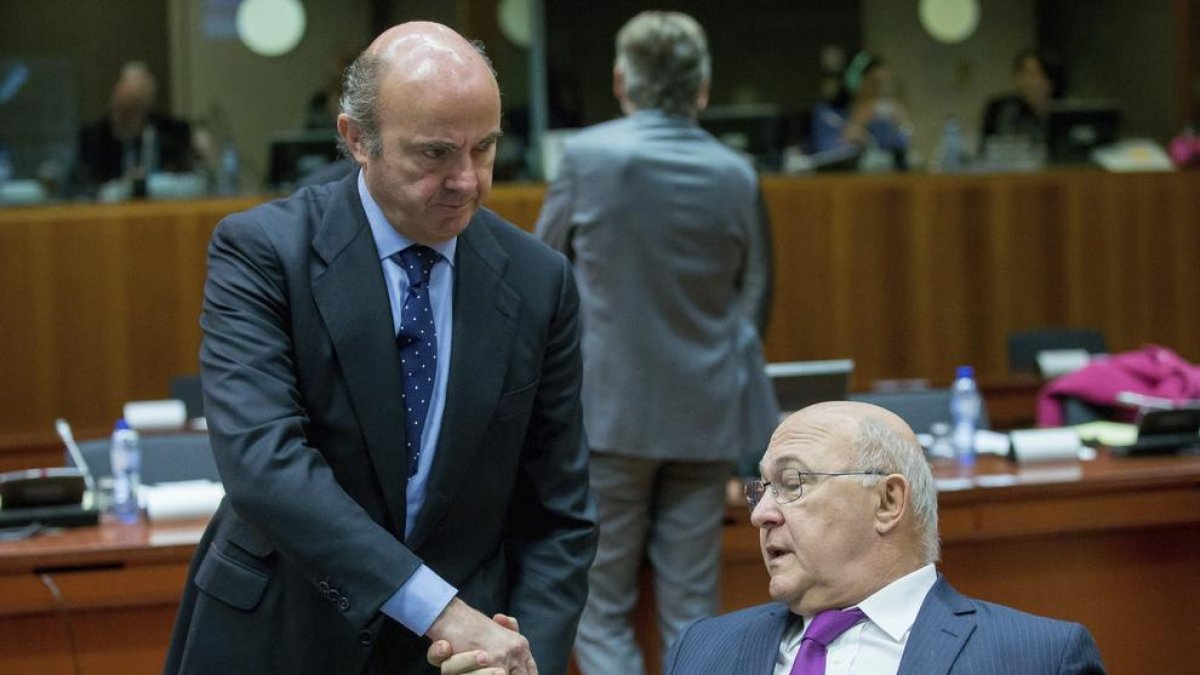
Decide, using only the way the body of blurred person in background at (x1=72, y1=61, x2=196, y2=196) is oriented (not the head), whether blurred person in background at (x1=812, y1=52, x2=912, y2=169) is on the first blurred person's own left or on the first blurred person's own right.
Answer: on the first blurred person's own left

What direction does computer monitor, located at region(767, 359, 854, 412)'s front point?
away from the camera

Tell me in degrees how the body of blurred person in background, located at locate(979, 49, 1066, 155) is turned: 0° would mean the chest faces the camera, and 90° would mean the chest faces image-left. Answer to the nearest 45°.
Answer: approximately 45°

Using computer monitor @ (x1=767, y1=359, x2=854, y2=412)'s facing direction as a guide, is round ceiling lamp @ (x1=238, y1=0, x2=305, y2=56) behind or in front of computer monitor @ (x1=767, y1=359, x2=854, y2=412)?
in front

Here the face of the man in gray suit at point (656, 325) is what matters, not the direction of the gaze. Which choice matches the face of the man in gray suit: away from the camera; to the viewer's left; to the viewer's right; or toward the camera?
away from the camera

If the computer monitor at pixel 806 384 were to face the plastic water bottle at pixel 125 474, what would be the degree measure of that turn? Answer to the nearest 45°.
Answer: approximately 90° to its left

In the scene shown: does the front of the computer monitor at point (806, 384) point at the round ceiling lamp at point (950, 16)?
yes

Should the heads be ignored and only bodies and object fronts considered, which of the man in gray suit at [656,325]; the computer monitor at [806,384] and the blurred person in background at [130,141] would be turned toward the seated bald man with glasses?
the blurred person in background

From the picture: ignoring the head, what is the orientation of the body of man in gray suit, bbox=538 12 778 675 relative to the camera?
away from the camera

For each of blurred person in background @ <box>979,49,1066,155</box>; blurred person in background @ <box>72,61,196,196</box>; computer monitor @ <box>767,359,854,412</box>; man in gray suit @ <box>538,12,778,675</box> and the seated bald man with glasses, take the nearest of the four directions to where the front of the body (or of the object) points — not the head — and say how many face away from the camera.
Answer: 2

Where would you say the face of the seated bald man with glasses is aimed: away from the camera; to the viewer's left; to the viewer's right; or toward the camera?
to the viewer's left
